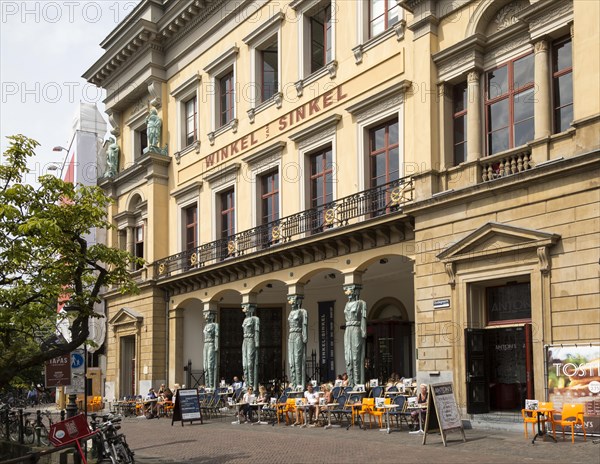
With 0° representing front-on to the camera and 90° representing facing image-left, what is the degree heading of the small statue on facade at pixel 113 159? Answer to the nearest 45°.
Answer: approximately 45°

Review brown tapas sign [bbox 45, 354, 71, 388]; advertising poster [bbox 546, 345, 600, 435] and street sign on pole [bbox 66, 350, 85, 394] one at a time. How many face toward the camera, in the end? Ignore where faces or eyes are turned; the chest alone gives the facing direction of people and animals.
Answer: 3

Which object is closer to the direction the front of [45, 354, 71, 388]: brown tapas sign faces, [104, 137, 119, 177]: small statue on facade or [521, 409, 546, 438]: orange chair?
the orange chair

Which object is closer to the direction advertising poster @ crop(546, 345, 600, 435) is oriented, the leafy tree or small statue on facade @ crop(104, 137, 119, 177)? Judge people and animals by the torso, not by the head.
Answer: the leafy tree

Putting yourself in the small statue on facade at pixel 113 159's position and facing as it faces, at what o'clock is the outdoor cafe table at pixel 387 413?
The outdoor cafe table is roughly at 10 o'clock from the small statue on facade.

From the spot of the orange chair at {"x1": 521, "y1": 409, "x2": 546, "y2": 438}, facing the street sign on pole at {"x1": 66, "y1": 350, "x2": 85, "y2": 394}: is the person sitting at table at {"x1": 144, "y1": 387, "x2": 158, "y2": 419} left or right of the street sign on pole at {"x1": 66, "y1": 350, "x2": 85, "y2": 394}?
right

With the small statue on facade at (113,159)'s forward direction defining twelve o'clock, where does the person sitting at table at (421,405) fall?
The person sitting at table is roughly at 10 o'clock from the small statue on facade.

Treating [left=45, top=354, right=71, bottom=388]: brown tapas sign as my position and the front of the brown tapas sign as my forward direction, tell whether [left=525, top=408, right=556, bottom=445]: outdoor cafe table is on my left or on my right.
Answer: on my left

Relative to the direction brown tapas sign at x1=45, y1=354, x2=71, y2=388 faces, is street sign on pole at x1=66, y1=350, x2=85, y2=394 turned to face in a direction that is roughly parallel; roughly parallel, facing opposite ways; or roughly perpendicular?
roughly parallel

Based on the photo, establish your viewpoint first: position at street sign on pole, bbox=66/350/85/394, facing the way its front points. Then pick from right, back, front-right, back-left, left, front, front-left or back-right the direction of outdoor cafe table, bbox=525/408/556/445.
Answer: front-left

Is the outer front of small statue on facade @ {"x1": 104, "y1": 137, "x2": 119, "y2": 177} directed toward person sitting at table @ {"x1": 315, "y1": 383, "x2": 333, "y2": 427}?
no

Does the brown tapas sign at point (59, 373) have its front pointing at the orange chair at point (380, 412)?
no

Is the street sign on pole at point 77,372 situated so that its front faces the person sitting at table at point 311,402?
no

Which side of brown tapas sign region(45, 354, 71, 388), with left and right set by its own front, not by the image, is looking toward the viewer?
front

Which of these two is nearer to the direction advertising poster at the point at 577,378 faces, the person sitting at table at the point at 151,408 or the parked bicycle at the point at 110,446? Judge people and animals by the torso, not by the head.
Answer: the parked bicycle

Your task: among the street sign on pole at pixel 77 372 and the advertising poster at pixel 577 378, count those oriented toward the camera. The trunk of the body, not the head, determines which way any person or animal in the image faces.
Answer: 2

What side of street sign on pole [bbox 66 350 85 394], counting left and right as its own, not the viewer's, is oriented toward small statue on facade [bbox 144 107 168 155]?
back

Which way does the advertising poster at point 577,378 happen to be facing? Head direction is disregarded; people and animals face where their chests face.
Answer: toward the camera

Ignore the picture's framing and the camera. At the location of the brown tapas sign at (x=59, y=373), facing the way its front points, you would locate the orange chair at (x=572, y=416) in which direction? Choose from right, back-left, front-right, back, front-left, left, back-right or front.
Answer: front-left
